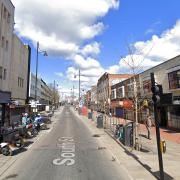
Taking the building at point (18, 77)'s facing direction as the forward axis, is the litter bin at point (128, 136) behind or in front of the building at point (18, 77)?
in front

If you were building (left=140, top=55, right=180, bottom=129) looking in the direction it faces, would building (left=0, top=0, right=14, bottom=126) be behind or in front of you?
in front

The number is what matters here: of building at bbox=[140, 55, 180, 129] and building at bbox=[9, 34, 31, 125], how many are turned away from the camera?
0

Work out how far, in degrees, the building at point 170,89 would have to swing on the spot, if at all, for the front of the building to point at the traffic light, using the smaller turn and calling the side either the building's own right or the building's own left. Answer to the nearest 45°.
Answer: approximately 45° to the building's own left

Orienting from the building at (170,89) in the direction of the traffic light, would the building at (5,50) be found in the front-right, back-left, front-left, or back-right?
front-right

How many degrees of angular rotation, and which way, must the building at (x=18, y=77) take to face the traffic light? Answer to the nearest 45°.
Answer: approximately 45° to its right

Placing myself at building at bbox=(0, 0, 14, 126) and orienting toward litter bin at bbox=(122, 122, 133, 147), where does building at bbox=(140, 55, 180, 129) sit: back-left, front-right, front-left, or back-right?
front-left

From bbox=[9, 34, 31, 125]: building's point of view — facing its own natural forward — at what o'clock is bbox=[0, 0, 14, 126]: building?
bbox=[0, 0, 14, 126]: building is roughly at 2 o'clock from bbox=[9, 34, 31, 125]: building.

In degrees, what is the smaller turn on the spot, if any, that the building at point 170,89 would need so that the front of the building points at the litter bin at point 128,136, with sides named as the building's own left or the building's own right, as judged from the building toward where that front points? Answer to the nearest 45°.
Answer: approximately 45° to the building's own left
